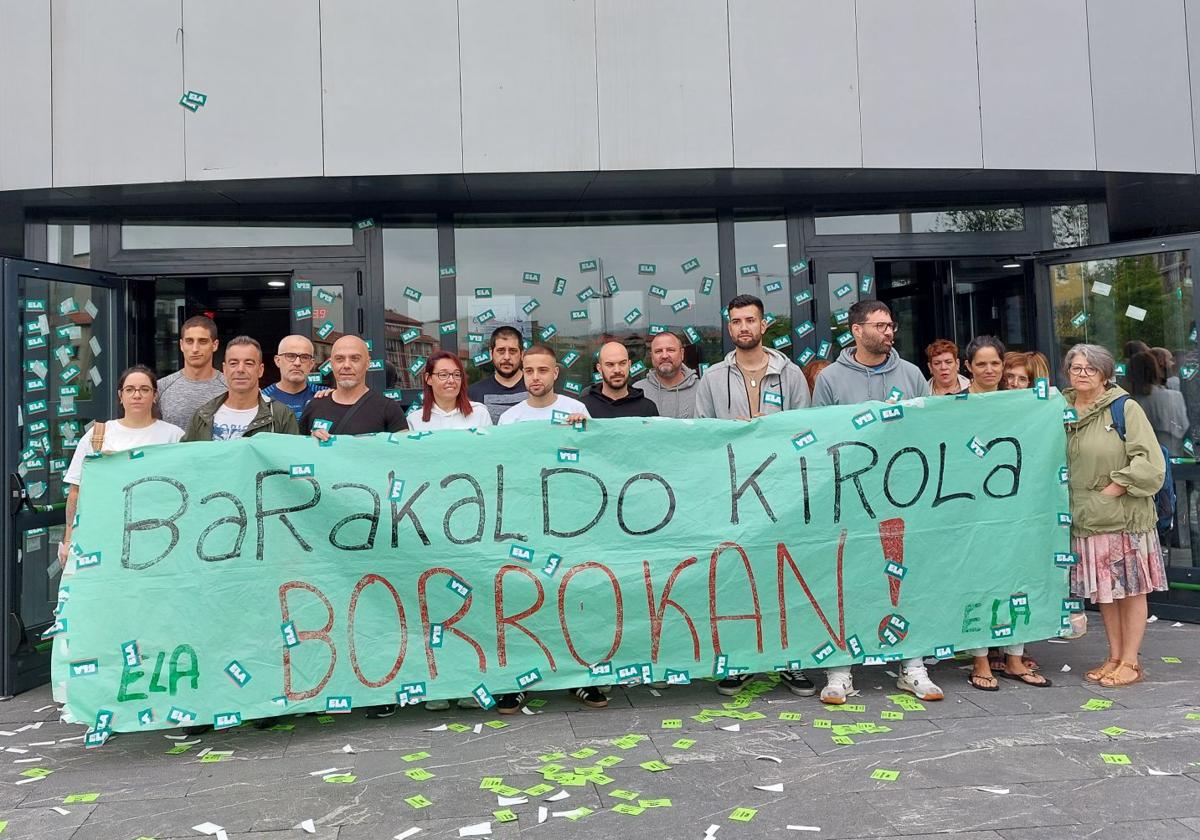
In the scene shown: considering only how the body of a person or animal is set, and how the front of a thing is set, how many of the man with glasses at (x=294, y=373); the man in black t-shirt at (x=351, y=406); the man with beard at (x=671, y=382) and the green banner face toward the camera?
4

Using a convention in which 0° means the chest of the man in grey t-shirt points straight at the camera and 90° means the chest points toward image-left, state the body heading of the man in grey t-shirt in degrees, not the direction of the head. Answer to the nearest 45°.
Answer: approximately 0°

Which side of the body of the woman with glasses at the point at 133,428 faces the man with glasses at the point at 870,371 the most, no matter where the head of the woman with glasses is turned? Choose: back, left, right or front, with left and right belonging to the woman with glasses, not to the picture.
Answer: left

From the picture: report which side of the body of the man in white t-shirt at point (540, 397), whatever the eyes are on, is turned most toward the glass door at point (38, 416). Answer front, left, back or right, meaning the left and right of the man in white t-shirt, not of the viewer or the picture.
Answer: right

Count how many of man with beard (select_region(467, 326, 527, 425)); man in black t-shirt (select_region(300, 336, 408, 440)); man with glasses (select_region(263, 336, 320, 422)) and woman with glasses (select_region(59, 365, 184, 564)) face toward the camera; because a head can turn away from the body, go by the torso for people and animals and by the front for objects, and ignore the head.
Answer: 4

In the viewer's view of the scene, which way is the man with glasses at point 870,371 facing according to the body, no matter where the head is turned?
toward the camera

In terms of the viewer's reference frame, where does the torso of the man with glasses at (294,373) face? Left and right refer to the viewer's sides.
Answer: facing the viewer

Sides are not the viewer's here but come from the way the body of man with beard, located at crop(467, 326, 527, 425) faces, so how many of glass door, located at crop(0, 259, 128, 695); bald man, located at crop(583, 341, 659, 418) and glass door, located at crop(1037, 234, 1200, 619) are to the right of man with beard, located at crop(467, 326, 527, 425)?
1

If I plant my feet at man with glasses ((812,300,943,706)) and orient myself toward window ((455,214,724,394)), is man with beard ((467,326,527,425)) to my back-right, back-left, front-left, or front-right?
front-left

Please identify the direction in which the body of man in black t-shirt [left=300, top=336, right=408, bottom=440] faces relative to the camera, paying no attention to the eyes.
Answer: toward the camera

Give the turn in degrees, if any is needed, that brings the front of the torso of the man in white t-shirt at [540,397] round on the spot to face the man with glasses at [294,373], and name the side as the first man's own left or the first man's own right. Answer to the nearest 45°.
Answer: approximately 90° to the first man's own right

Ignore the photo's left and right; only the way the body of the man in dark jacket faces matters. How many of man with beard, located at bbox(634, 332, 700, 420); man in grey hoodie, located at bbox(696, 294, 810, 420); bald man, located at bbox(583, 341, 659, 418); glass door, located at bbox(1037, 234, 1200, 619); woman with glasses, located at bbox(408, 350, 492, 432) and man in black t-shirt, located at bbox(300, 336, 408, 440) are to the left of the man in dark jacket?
6

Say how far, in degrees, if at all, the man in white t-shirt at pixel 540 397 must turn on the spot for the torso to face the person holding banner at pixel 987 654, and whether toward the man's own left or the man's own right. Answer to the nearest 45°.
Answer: approximately 90° to the man's own left
